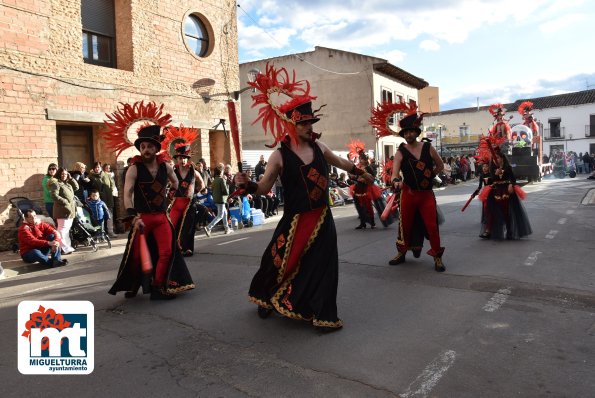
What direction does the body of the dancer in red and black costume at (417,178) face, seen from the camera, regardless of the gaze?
toward the camera

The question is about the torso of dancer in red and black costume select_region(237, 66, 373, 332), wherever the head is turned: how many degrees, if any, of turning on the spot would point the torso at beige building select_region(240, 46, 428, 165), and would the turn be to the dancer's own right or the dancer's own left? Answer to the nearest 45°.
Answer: approximately 135° to the dancer's own left

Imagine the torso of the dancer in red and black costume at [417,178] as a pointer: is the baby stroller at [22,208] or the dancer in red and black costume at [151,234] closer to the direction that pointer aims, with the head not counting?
the dancer in red and black costume

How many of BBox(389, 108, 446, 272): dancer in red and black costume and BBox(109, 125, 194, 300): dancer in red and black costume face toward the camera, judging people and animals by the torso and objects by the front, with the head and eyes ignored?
2

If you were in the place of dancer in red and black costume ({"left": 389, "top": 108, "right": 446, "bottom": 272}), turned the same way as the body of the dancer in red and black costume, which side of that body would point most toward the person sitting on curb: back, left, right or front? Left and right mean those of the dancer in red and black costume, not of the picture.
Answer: right

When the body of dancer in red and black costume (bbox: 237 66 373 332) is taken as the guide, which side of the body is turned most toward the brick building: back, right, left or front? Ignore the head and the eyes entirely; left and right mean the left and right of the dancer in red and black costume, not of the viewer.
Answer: back

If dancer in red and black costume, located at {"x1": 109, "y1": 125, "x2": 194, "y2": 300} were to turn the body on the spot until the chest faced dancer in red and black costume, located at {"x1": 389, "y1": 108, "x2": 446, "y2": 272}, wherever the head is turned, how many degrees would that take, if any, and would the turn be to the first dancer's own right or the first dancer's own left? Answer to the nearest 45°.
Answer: approximately 90° to the first dancer's own left

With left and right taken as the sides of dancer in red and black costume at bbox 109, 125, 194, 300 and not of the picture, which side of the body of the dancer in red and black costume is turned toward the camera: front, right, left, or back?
front

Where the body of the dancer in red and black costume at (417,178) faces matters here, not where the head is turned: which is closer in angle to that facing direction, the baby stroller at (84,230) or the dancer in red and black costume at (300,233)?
the dancer in red and black costume
